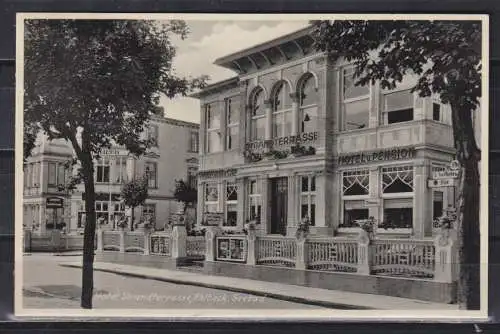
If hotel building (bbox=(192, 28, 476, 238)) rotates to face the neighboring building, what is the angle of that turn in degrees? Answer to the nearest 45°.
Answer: approximately 45° to its right

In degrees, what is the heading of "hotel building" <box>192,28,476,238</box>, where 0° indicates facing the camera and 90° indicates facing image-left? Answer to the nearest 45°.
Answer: approximately 45°

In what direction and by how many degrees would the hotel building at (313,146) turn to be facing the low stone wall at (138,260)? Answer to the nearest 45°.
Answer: approximately 45° to its right
